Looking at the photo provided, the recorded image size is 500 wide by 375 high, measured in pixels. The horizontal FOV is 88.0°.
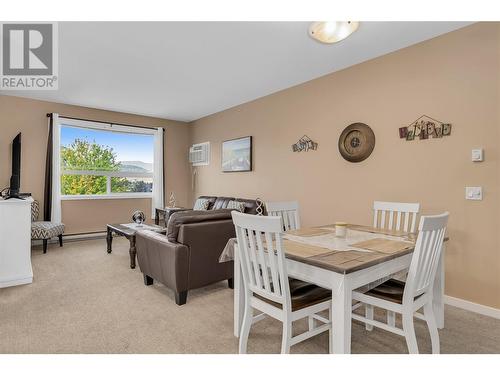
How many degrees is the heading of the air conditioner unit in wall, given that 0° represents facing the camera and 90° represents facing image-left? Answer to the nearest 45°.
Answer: approximately 45°

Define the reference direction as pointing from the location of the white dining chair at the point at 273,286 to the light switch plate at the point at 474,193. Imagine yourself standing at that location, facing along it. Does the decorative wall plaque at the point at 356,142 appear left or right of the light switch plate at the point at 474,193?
left

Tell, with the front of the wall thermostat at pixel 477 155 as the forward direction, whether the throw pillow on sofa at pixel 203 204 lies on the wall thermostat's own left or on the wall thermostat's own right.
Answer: on the wall thermostat's own right

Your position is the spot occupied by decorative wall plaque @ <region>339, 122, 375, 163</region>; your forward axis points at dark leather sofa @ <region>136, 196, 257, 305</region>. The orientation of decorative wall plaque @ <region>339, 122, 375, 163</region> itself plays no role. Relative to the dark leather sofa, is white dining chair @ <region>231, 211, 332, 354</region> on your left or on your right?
left

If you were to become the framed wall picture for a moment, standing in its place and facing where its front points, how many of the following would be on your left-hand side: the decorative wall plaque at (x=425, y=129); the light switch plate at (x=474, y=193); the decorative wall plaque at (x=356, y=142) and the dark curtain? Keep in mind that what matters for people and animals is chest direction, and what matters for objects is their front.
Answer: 3

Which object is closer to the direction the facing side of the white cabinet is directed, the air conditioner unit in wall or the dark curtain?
the air conditioner unit in wall

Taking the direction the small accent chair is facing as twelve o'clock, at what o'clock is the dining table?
The dining table is roughly at 1 o'clock from the small accent chair.

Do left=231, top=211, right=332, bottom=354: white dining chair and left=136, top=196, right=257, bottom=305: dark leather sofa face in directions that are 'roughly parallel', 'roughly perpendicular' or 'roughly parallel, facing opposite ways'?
roughly perpendicular

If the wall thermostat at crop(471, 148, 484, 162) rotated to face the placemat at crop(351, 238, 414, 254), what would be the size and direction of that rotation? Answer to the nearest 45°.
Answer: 0° — it already faces it

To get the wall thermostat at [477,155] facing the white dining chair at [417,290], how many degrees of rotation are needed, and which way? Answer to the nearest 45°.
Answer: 0° — it already faces it

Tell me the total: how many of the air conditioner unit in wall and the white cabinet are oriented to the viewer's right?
1
